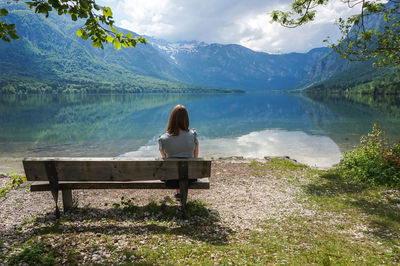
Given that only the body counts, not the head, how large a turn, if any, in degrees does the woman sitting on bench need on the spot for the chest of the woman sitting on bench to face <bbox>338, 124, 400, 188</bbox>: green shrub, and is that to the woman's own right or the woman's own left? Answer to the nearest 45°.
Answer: approximately 45° to the woman's own right

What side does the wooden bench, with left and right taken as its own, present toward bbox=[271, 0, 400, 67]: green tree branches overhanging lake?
right

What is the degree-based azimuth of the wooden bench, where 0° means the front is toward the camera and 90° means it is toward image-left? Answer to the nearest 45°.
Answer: approximately 180°

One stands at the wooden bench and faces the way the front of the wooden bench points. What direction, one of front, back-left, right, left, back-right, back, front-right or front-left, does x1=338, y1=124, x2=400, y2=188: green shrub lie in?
right

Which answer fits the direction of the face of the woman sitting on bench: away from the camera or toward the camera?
away from the camera

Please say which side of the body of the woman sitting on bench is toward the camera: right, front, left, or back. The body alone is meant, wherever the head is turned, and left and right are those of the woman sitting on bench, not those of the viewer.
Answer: back
